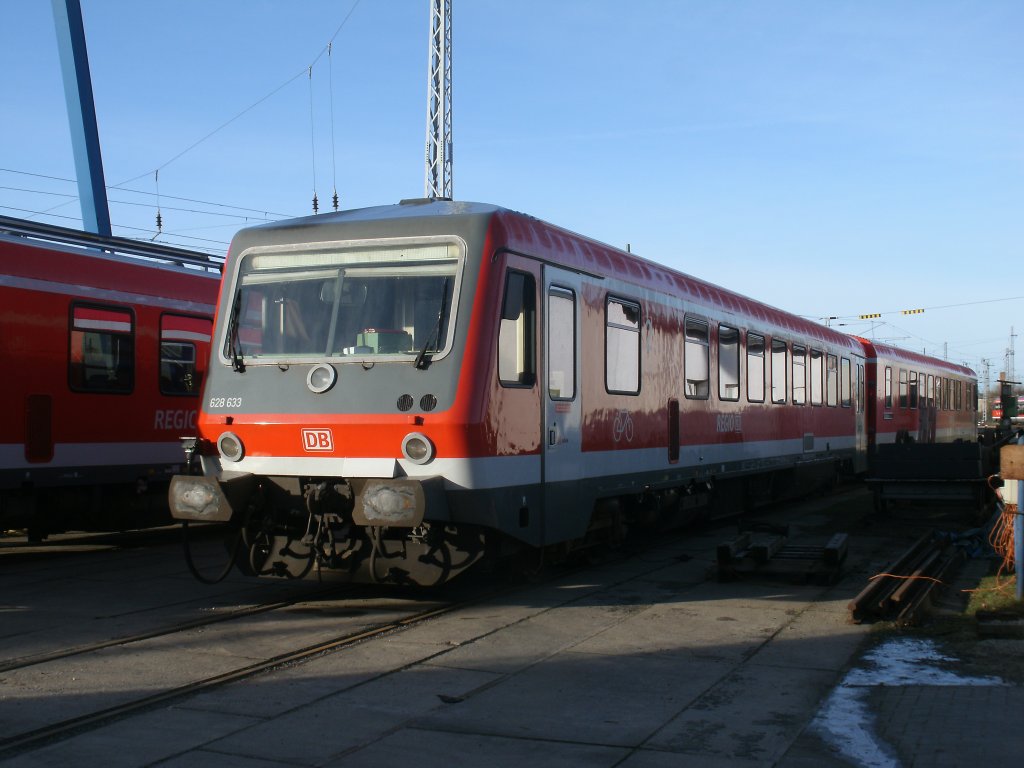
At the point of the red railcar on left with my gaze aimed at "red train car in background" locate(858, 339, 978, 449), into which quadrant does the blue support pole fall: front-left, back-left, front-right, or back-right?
front-left

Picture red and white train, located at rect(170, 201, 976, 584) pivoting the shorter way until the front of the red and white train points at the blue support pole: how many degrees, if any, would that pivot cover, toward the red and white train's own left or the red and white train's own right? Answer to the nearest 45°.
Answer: approximately 90° to the red and white train's own right

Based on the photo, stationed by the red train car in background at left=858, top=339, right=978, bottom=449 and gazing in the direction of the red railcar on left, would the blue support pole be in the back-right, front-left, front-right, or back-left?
front-right

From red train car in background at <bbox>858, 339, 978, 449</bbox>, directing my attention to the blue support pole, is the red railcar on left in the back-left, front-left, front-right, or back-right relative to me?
front-left

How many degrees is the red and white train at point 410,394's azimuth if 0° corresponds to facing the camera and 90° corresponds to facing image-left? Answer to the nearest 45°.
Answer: approximately 45°
